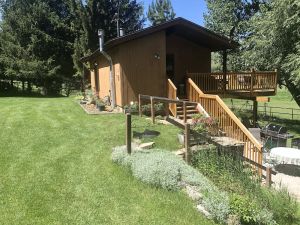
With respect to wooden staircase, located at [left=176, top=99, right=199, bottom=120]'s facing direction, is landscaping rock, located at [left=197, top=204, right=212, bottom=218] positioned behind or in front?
in front

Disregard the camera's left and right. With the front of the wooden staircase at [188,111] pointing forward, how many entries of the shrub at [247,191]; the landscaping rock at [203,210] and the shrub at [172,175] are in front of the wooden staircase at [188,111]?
3

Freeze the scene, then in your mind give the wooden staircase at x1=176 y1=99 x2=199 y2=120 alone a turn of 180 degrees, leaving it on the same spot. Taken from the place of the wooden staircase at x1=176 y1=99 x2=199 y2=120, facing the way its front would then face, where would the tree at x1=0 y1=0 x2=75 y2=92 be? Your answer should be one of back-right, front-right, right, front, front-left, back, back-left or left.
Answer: front-left

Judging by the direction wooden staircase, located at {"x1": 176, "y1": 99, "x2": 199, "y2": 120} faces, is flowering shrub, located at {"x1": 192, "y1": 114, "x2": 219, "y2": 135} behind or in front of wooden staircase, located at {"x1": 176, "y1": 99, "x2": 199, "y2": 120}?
in front

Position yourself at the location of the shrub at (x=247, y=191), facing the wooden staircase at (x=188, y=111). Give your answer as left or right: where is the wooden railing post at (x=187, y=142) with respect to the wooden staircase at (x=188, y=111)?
left

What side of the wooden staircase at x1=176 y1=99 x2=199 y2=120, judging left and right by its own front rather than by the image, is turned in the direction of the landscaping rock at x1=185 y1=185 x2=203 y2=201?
front

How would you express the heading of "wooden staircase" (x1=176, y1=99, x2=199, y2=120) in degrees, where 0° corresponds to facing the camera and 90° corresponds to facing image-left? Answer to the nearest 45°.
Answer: approximately 0°

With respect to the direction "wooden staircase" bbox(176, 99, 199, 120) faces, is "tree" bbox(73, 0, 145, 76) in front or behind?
behind

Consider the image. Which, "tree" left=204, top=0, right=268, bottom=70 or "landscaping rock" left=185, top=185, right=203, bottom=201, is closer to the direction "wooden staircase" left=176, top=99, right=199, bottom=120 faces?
the landscaping rock

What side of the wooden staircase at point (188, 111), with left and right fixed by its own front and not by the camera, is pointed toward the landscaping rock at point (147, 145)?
front

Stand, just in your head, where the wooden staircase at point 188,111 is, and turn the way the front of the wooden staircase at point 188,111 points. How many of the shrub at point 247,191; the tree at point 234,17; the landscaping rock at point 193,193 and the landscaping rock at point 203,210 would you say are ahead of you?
3

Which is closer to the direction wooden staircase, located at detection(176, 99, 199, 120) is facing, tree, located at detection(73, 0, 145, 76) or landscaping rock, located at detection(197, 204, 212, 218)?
the landscaping rock
